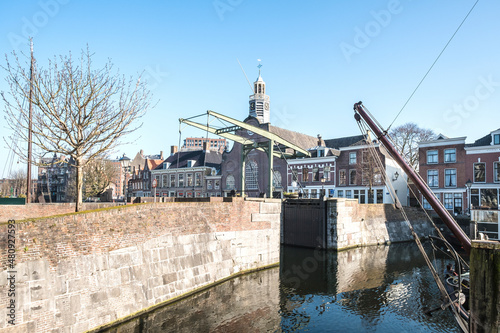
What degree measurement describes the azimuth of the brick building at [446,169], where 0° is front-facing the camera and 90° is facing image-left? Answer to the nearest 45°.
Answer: approximately 0°

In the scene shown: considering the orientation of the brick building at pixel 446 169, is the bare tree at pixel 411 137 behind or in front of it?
behind

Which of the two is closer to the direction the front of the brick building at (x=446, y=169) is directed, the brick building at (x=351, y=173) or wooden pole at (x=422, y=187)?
the wooden pole

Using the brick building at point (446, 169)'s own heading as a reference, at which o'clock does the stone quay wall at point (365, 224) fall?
The stone quay wall is roughly at 1 o'clock from the brick building.

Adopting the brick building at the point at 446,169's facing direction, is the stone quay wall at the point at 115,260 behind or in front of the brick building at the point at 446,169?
in front

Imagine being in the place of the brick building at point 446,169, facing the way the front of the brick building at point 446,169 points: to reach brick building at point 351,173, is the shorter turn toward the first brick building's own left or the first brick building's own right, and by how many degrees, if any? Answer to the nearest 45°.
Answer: approximately 90° to the first brick building's own right

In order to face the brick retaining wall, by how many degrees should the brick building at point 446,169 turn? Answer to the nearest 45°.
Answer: approximately 45° to its right

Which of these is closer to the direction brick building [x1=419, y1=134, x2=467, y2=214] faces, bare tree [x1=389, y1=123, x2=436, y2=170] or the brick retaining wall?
the brick retaining wall

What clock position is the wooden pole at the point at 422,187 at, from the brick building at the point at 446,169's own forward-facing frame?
The wooden pole is roughly at 12 o'clock from the brick building.
